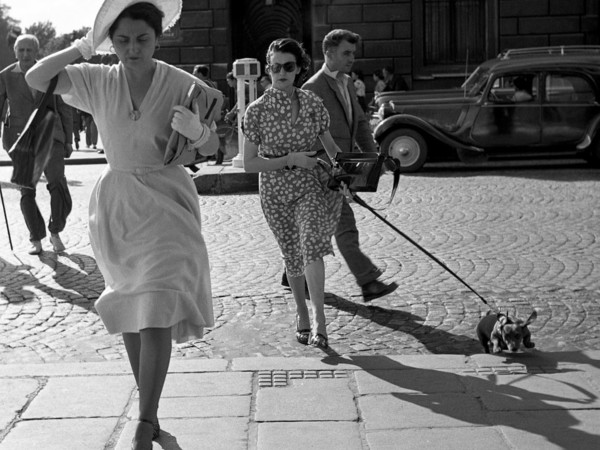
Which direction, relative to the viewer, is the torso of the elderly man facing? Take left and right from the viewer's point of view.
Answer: facing the viewer

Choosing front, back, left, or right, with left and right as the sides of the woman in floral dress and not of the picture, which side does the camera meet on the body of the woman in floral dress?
front

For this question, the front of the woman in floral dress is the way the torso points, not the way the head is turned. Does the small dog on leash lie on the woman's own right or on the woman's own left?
on the woman's own left

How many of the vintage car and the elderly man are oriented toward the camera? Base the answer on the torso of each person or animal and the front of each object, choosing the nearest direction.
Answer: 1

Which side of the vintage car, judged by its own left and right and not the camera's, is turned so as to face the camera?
left

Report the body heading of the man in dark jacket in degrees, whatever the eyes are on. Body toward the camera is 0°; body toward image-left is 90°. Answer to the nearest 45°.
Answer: approximately 315°

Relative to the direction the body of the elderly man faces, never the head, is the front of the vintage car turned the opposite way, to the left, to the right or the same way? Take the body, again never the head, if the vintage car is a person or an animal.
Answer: to the right

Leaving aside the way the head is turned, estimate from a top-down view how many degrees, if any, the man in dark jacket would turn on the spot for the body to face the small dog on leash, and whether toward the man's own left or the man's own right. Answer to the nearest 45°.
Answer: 0° — they already face it

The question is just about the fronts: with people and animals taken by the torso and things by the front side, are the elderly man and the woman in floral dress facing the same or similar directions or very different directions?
same or similar directions

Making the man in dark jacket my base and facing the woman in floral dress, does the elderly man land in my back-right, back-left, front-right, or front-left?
back-right

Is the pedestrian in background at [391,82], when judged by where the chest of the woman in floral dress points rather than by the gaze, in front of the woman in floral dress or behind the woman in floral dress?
behind

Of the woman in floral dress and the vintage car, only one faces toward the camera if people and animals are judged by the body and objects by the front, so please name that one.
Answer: the woman in floral dress

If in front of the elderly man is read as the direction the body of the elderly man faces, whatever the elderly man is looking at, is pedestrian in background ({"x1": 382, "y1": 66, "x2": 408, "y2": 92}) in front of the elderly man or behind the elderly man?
behind

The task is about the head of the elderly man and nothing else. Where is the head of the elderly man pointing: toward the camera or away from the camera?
toward the camera

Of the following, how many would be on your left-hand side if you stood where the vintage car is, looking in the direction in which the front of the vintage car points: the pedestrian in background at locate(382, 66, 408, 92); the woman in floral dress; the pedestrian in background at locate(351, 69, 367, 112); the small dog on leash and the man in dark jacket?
3

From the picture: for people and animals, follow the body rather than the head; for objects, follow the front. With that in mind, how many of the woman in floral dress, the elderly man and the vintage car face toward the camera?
2
